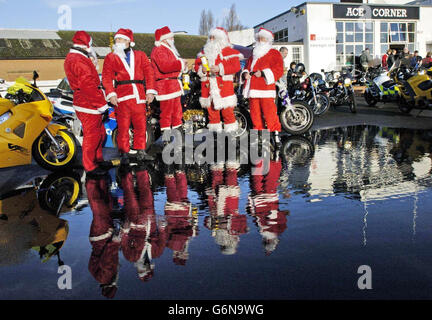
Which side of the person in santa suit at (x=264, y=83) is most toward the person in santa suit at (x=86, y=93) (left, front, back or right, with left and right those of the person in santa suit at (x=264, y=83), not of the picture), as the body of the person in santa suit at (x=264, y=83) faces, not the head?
front

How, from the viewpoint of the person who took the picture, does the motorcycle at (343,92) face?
facing the viewer and to the right of the viewer

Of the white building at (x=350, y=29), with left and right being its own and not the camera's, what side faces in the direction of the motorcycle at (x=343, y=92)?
front

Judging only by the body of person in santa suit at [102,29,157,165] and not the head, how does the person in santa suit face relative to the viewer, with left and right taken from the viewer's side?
facing the viewer

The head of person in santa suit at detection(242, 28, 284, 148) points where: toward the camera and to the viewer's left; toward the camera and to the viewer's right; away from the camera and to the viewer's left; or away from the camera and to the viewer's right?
toward the camera and to the viewer's left

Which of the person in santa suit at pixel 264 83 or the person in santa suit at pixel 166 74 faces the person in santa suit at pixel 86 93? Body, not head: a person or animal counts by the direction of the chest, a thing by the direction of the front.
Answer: the person in santa suit at pixel 264 83

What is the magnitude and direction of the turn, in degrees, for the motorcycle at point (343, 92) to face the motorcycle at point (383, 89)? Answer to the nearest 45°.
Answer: approximately 90° to its left
